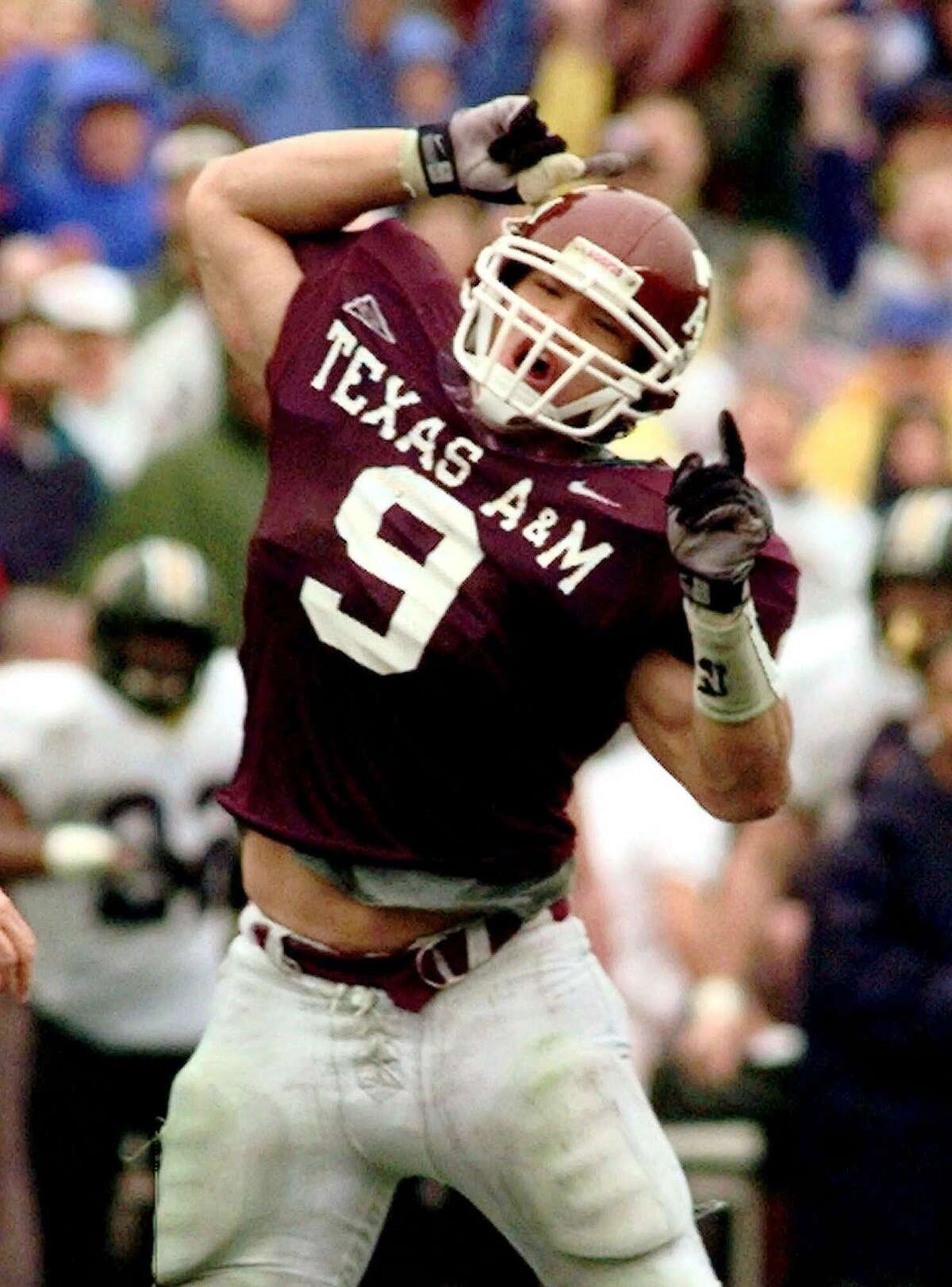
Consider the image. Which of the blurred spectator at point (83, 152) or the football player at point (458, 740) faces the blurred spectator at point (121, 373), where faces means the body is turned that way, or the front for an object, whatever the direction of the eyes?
the blurred spectator at point (83, 152)

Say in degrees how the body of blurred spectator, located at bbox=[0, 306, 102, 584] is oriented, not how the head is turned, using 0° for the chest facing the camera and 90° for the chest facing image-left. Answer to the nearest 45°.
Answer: approximately 0°

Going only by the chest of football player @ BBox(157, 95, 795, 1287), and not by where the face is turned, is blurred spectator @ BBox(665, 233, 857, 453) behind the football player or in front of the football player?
behind

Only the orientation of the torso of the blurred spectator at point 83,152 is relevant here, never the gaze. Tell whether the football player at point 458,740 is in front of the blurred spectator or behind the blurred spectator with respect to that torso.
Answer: in front

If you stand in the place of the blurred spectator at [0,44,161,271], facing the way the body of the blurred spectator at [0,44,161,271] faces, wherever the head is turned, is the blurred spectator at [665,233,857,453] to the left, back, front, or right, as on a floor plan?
left

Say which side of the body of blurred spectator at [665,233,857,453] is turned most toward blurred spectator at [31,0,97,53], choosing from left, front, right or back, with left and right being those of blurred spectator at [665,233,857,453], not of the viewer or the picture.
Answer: right

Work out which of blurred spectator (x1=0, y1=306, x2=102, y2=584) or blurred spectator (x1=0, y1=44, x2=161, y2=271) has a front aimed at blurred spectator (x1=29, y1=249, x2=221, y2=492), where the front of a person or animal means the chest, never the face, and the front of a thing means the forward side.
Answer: blurred spectator (x1=0, y1=44, x2=161, y2=271)

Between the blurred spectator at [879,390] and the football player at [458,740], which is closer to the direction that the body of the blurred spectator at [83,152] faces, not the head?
the football player

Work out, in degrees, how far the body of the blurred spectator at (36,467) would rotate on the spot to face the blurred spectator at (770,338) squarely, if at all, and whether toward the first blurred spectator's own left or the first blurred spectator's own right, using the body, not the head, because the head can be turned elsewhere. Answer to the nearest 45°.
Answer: approximately 135° to the first blurred spectator's own left

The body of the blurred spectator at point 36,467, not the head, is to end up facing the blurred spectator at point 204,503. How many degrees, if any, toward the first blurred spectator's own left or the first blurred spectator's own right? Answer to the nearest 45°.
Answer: approximately 45° to the first blurred spectator's own left

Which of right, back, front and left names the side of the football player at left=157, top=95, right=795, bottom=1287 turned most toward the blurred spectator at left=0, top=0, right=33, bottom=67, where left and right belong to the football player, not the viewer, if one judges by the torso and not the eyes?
back

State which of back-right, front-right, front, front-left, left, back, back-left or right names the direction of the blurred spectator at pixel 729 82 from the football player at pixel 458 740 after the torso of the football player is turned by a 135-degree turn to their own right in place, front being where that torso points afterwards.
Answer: front-right

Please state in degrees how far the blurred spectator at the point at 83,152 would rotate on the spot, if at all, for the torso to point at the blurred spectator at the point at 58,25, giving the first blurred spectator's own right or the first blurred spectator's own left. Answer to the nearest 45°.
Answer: approximately 180°
